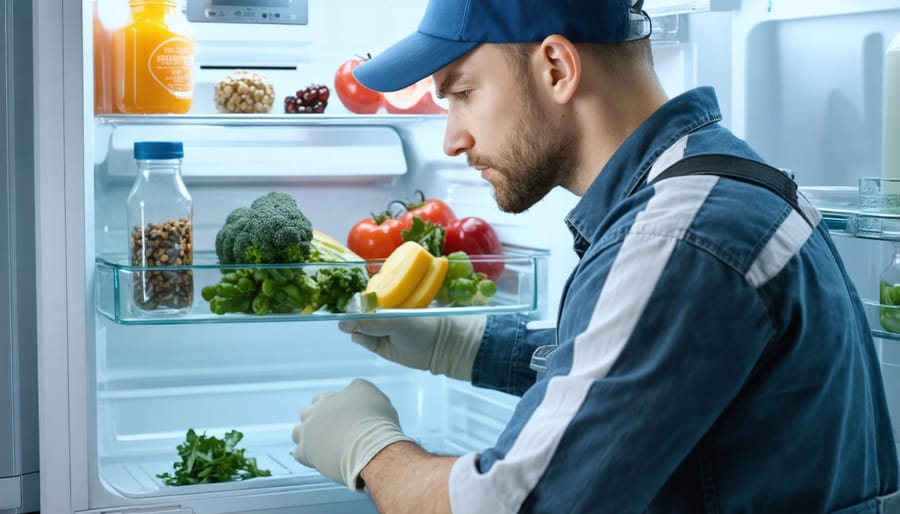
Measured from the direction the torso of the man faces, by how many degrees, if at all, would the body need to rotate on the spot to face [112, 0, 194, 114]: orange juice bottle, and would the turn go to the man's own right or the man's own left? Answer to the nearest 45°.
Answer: approximately 45° to the man's own right

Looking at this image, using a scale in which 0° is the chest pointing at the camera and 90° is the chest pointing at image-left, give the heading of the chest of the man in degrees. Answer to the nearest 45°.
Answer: approximately 90°

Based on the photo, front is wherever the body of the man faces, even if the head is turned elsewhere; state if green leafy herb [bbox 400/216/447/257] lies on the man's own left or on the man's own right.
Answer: on the man's own right

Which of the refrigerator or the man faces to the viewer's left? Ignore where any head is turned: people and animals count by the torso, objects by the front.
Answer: the man

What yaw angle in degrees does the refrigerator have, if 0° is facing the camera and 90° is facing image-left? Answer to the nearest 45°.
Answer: approximately 0°

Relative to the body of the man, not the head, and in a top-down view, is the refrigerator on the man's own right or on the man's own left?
on the man's own right

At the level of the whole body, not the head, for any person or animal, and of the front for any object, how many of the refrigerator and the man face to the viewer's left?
1

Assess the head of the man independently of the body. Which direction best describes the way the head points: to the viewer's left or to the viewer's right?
to the viewer's left

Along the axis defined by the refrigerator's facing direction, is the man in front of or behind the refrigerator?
in front
